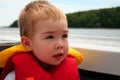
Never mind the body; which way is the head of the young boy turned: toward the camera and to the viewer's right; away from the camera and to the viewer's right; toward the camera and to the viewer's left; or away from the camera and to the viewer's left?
toward the camera and to the viewer's right

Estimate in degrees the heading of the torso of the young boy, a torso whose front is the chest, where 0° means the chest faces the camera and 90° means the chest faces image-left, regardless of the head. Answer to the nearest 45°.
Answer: approximately 315°
